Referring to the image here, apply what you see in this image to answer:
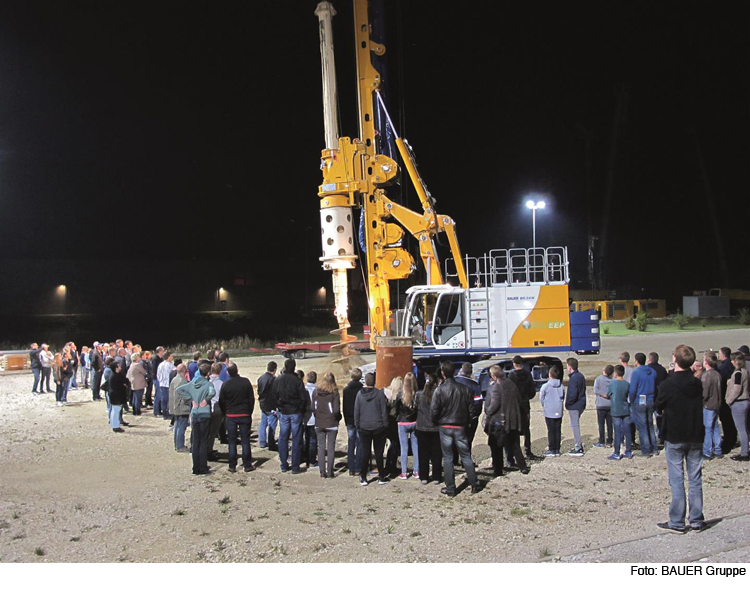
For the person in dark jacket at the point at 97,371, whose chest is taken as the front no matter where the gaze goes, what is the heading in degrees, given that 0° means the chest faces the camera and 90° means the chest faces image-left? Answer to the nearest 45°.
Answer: approximately 270°

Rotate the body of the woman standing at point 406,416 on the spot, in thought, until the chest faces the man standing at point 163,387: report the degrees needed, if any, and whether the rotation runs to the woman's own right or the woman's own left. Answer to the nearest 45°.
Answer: approximately 45° to the woman's own left

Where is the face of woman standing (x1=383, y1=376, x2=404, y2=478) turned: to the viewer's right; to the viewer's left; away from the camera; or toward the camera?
away from the camera

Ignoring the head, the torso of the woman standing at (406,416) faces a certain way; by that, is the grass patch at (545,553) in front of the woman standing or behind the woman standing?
behind

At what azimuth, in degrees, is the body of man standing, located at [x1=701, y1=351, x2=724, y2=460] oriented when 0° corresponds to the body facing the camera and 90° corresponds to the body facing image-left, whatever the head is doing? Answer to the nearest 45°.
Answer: approximately 135°

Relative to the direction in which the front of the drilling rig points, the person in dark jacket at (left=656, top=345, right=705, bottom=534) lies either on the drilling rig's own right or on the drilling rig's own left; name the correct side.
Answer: on the drilling rig's own left

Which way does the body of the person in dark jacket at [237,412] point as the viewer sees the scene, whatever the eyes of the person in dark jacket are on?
away from the camera

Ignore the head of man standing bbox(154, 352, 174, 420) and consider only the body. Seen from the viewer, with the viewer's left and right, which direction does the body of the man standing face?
facing to the right of the viewer

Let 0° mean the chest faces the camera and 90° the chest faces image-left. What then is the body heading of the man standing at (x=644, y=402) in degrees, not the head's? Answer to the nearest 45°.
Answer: approximately 135°

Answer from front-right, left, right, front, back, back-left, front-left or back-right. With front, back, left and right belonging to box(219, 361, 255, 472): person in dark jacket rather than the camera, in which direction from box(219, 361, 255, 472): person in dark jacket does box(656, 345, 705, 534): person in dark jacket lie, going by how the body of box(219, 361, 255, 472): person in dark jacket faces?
back-right

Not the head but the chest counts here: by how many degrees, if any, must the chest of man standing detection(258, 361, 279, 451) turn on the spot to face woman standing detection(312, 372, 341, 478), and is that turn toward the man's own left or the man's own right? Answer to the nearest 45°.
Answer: approximately 90° to the man's own right

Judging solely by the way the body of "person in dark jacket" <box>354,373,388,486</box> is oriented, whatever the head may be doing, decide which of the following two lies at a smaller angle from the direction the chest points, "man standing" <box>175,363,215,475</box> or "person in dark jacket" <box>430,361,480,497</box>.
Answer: the man standing

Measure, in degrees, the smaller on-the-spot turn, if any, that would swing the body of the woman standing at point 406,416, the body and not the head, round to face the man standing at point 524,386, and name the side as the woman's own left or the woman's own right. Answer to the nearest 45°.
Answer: approximately 45° to the woman's own right

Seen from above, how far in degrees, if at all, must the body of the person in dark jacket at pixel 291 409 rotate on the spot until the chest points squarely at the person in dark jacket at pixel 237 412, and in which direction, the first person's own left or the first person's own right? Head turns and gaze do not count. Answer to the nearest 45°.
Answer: approximately 90° to the first person's own left

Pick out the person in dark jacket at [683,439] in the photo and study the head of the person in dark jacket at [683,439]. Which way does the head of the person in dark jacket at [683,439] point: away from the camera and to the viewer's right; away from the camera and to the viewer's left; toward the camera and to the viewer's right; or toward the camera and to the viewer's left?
away from the camera and to the viewer's left

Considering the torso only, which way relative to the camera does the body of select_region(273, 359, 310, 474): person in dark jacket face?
away from the camera

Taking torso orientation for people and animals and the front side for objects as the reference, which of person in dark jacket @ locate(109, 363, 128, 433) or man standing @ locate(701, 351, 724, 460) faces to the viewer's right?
the person in dark jacket

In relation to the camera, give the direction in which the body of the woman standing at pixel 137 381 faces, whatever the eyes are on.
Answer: to the viewer's right

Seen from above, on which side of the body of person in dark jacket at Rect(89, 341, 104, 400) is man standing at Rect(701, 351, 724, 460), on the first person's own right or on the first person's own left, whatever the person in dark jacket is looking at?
on the first person's own right
